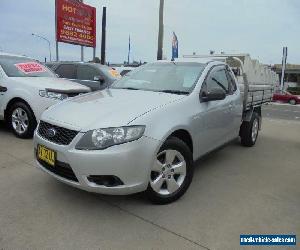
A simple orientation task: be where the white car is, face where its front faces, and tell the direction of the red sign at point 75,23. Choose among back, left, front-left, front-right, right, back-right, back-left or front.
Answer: back-left

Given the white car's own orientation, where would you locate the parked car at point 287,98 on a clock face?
The parked car is roughly at 9 o'clock from the white car.

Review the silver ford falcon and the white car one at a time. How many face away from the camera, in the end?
0

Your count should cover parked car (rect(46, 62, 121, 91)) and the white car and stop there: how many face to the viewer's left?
0

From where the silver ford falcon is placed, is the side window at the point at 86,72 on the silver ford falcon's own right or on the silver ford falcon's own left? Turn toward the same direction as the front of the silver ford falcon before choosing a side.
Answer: on the silver ford falcon's own right

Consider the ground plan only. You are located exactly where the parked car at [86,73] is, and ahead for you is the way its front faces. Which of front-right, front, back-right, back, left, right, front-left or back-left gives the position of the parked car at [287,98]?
left

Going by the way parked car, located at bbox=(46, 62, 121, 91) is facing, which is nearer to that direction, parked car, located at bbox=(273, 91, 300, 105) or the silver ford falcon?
the silver ford falcon

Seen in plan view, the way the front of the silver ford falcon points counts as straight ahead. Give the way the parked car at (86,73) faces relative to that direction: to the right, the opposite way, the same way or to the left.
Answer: to the left

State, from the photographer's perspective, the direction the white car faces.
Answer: facing the viewer and to the right of the viewer

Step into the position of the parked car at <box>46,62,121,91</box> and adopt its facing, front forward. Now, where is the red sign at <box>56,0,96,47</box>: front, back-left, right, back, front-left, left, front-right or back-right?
back-left

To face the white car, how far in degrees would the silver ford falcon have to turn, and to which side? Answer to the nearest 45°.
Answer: approximately 90° to its right

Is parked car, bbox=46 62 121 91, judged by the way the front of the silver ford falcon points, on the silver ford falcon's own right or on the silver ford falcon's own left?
on the silver ford falcon's own right

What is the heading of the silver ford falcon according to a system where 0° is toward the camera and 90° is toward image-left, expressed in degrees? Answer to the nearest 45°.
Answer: approximately 45°

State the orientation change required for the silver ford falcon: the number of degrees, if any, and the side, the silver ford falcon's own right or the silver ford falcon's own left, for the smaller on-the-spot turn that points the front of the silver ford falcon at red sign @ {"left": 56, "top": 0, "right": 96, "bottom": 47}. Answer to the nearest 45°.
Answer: approximately 135° to the silver ford falcon's own right
